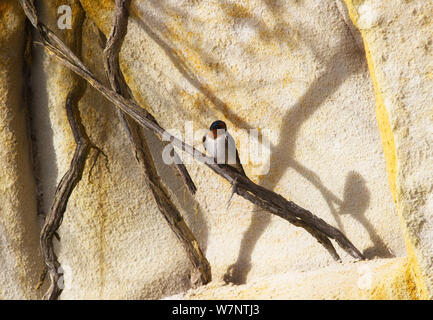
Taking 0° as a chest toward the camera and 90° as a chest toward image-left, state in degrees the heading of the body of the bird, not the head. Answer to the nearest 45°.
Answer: approximately 45°

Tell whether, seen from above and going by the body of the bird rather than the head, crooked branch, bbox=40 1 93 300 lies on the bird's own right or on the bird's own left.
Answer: on the bird's own right
